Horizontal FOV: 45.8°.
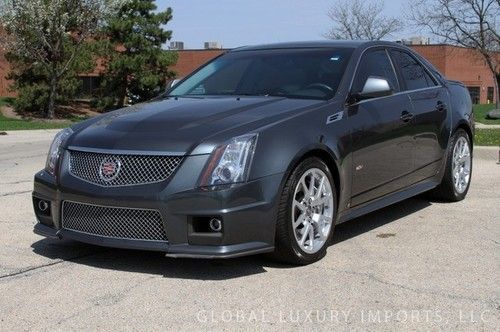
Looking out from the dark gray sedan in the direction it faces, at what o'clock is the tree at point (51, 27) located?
The tree is roughly at 4 o'clock from the dark gray sedan.

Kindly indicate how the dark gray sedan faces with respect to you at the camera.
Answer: facing the viewer and to the left of the viewer

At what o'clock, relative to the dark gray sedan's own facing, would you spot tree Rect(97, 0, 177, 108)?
The tree is roughly at 4 o'clock from the dark gray sedan.
